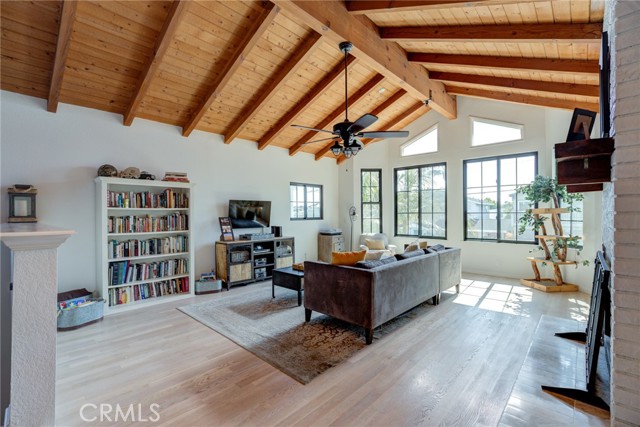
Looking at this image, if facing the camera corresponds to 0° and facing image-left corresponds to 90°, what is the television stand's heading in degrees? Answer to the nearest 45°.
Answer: approximately 315°

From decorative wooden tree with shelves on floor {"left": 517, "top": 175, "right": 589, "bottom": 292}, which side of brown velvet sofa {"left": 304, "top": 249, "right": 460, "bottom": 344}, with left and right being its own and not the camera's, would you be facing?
right

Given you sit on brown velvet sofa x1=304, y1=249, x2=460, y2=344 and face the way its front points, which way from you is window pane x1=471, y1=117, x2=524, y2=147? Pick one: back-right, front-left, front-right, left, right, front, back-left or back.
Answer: right

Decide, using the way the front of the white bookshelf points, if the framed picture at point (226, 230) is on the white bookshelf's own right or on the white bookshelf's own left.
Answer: on the white bookshelf's own left

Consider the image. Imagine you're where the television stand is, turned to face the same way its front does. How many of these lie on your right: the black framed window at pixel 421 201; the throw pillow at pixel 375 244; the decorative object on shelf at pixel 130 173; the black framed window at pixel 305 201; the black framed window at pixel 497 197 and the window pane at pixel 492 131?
1

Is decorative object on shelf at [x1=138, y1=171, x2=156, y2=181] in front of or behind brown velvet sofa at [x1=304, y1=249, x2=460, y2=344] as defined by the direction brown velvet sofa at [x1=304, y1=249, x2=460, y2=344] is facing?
in front

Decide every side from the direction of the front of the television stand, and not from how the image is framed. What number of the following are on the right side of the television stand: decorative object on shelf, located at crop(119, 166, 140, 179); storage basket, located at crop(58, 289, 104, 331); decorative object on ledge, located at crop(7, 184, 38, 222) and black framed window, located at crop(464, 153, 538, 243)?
3

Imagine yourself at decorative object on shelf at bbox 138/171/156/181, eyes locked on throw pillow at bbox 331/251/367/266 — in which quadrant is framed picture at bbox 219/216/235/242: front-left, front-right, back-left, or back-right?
front-left

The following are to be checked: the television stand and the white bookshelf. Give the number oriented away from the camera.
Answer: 0

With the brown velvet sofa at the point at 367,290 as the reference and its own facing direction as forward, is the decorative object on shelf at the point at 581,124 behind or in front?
behind

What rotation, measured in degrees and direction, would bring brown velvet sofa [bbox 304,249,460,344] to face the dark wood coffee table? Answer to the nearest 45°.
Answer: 0° — it already faces it

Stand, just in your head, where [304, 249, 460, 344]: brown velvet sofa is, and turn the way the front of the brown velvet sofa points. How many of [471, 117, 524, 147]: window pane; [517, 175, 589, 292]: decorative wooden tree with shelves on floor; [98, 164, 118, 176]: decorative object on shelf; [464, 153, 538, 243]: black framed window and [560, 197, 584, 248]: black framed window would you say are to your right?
4

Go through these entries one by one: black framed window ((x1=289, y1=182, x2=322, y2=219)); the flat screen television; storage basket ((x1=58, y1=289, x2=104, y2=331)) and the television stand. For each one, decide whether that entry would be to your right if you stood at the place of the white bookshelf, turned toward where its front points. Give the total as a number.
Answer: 1

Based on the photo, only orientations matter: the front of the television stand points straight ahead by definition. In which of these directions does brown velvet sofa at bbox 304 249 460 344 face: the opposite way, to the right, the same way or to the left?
the opposite way

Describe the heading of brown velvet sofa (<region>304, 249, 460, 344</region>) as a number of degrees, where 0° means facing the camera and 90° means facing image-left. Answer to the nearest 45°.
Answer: approximately 135°

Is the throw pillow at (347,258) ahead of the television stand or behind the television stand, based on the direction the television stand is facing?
ahead

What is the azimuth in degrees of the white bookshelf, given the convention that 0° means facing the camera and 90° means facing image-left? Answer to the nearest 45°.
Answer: approximately 315°
